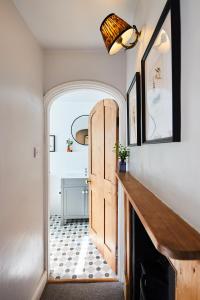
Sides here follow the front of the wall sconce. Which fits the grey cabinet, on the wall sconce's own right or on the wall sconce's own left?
on the wall sconce's own right

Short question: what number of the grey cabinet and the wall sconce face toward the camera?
1

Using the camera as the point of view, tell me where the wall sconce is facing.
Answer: facing to the left of the viewer

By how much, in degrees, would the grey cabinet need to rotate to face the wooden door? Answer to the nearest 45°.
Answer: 0° — it already faces it

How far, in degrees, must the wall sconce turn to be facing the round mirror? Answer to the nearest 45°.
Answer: approximately 90° to its right

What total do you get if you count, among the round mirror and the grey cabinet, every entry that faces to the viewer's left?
0

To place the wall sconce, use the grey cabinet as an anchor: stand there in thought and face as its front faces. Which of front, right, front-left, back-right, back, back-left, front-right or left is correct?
front

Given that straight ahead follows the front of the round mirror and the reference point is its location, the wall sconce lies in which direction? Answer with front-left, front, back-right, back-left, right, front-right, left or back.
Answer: front

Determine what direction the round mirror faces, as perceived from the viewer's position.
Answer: facing the viewer

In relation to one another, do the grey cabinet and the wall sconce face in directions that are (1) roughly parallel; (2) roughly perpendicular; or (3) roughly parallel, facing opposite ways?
roughly perpendicular

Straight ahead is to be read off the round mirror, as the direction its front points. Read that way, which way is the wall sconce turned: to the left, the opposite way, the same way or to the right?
to the right
